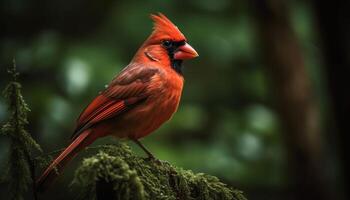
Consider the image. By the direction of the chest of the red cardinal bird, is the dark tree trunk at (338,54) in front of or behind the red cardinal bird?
in front

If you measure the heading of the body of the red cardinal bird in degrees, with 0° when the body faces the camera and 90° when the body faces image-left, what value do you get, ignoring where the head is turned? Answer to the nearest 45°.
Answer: approximately 270°

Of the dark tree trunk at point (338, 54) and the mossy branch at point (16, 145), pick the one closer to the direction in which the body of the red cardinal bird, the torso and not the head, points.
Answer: the dark tree trunk

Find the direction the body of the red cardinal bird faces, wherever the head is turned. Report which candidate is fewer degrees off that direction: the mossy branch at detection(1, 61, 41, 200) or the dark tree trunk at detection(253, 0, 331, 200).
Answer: the dark tree trunk

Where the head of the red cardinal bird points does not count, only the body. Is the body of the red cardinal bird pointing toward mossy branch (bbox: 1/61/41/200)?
no

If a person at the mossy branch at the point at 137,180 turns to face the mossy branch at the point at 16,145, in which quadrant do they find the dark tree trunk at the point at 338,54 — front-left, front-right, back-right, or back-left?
back-right
